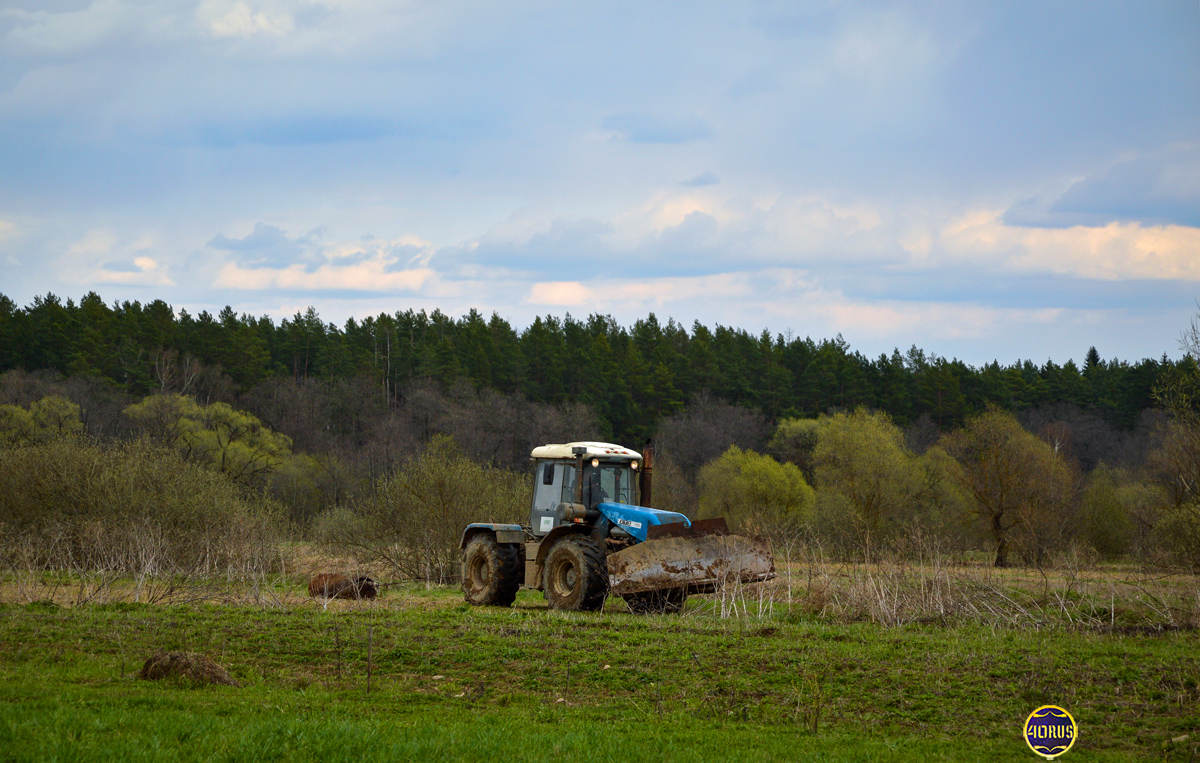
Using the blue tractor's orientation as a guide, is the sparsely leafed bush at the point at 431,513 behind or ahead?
behind

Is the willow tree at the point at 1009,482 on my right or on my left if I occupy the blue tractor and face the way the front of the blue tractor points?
on my left

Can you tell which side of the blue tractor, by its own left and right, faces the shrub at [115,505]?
back

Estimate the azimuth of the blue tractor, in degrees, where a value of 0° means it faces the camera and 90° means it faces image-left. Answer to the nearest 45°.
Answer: approximately 315°

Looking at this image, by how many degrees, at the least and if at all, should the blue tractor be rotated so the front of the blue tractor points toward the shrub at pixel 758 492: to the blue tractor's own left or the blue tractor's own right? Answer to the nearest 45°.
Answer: approximately 135° to the blue tractor's own left

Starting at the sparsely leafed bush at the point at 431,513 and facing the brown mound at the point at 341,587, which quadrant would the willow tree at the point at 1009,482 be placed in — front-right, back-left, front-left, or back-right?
back-left

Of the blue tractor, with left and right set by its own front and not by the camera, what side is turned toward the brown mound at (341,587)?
back
